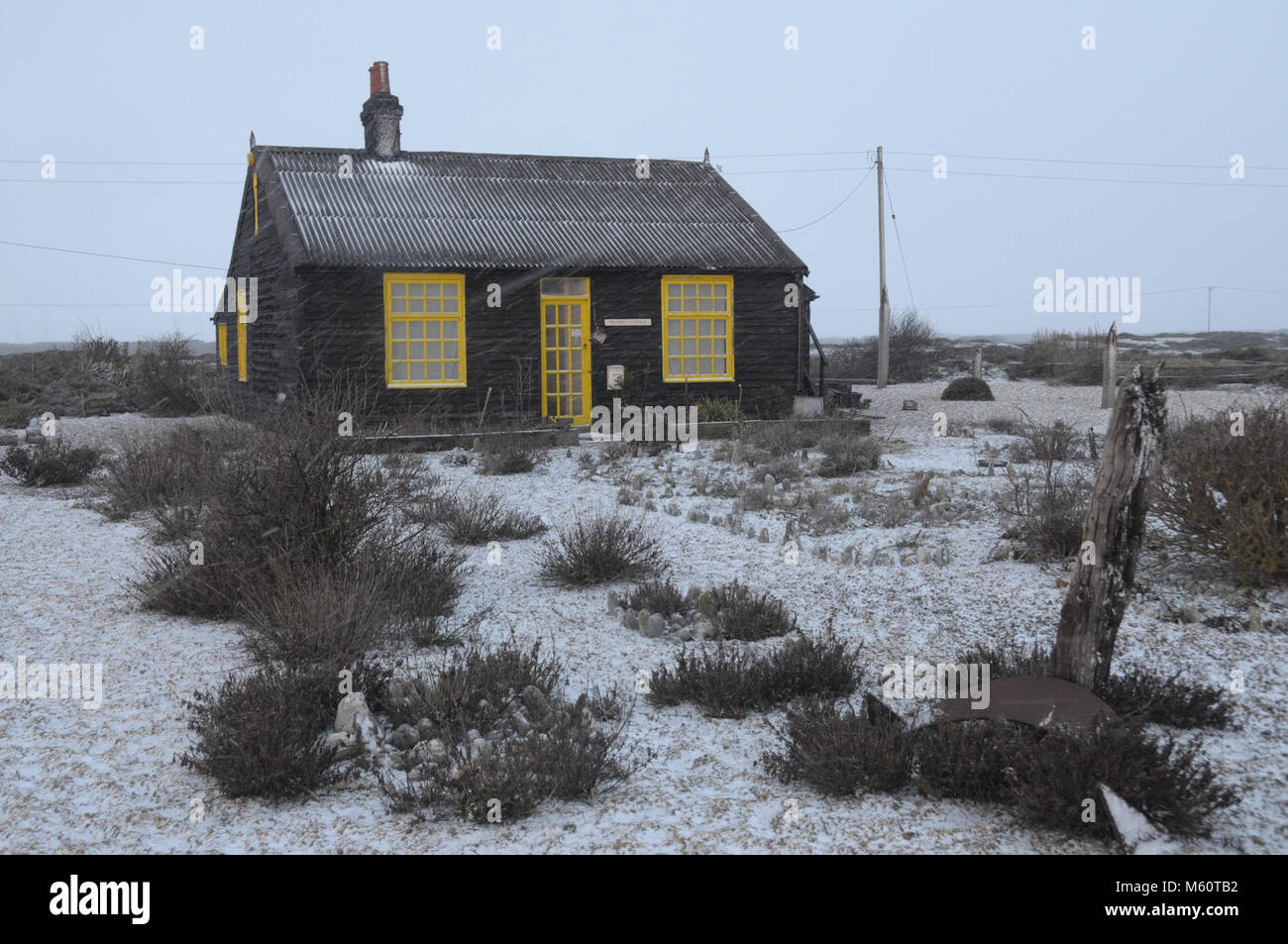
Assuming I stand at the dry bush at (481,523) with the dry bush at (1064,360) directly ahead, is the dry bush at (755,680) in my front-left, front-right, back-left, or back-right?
back-right

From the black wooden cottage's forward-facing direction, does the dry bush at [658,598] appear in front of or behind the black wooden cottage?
in front

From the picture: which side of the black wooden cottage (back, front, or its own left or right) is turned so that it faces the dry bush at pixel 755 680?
front

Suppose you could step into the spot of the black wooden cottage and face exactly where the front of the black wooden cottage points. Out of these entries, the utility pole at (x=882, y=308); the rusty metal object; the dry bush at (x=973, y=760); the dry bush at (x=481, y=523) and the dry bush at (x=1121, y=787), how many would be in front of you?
4

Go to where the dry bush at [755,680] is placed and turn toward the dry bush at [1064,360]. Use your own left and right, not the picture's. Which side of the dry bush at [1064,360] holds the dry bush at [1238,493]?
right

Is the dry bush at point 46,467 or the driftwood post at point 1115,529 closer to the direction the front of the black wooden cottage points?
the driftwood post

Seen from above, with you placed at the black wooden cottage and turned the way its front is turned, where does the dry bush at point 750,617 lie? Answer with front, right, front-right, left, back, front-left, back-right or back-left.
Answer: front

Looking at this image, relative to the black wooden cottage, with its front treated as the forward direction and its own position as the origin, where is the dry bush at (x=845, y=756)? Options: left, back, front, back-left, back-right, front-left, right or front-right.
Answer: front

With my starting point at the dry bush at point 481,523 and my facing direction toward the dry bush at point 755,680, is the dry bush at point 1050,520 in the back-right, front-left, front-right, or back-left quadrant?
front-left

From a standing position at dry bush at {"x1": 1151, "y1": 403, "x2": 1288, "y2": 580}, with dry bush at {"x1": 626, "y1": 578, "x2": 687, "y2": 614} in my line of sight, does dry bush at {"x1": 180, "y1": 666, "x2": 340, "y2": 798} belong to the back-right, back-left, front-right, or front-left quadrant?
front-left

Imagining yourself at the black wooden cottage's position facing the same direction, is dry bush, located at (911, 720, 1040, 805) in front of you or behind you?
in front

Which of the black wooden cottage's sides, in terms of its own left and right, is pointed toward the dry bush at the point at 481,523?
front

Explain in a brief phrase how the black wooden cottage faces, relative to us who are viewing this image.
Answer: facing the viewer

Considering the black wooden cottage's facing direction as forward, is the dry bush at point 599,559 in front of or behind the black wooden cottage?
in front

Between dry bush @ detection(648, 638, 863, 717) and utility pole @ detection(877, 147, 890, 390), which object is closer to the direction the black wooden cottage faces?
the dry bush

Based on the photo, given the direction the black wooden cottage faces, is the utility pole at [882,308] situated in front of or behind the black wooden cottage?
behind
